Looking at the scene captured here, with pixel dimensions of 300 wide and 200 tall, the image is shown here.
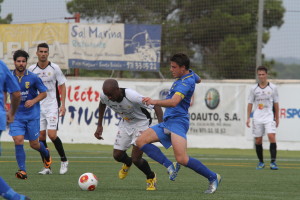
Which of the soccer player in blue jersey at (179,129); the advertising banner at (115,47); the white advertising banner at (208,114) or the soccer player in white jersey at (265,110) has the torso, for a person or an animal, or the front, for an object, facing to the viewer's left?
the soccer player in blue jersey

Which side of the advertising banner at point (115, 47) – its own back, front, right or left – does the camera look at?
front

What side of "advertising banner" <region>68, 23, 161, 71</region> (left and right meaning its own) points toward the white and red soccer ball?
front

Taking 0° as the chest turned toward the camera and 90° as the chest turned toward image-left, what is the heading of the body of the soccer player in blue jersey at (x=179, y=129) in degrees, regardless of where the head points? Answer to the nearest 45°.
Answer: approximately 90°

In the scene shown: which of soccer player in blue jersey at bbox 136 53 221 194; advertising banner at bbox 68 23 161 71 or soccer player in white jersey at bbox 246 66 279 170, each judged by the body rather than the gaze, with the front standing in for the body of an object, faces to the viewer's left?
the soccer player in blue jersey

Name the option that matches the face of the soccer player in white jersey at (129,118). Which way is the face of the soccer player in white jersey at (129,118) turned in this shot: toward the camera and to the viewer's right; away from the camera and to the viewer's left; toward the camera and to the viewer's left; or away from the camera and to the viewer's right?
toward the camera and to the viewer's left

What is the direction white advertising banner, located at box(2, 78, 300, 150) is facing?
toward the camera

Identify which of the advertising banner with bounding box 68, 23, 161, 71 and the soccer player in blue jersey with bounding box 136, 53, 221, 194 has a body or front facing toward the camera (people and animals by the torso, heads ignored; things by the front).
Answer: the advertising banner

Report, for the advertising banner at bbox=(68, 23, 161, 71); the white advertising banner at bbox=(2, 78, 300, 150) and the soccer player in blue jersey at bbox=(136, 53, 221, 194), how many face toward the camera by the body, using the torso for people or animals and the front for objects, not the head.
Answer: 2

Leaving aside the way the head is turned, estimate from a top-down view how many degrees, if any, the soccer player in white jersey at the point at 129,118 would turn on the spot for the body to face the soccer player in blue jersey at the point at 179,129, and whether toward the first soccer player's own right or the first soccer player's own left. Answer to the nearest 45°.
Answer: approximately 90° to the first soccer player's own left

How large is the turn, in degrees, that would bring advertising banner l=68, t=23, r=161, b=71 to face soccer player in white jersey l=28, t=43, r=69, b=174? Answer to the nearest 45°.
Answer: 0° — it already faces them

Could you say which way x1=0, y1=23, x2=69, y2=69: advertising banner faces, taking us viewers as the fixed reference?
facing the viewer

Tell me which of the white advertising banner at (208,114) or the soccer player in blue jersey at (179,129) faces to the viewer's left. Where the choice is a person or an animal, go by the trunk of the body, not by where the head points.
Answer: the soccer player in blue jersey

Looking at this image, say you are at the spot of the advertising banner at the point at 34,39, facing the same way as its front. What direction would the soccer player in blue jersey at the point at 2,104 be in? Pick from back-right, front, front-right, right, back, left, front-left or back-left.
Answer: front

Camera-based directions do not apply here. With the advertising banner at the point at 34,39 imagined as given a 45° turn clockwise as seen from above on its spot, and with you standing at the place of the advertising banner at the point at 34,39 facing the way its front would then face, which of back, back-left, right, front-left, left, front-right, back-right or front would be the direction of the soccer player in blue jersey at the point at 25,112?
front-left

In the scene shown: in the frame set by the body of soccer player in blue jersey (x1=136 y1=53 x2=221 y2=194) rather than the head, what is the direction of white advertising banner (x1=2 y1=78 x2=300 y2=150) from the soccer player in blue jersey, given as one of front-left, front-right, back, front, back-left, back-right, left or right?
right
